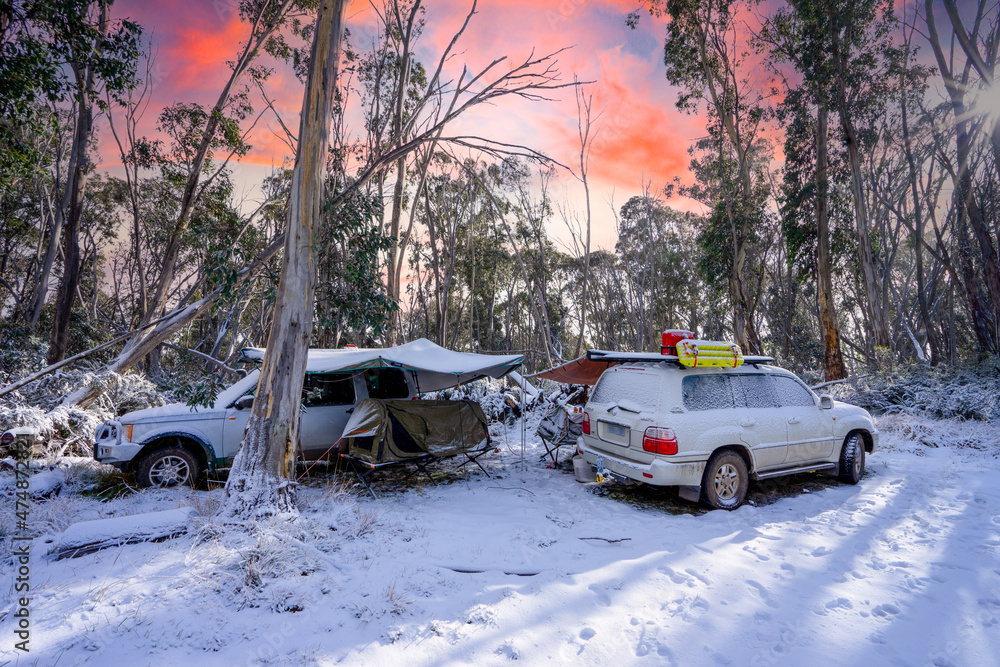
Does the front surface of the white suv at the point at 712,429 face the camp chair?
no

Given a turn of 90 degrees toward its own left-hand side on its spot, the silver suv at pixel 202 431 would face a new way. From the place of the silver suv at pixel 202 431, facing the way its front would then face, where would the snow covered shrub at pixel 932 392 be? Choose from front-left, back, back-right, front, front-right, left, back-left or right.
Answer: left

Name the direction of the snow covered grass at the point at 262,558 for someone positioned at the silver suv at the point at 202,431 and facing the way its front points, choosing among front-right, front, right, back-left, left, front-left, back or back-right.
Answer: left

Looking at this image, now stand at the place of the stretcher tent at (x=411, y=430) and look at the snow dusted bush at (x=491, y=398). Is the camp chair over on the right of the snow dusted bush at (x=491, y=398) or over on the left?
right

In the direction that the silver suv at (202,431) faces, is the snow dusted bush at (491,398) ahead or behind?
behind

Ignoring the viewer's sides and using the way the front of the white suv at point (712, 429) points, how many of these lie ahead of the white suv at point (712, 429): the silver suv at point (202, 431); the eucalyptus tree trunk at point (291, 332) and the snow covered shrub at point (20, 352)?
0

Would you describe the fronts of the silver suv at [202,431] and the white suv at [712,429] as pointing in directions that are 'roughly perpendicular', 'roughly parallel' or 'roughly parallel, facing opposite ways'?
roughly parallel, facing opposite ways

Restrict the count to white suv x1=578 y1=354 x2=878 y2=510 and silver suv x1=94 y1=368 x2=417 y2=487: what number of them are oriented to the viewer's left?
1

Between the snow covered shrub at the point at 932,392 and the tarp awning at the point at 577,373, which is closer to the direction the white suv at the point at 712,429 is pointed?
the snow covered shrub

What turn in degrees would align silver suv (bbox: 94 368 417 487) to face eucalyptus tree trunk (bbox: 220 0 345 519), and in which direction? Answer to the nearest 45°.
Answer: approximately 135° to its left

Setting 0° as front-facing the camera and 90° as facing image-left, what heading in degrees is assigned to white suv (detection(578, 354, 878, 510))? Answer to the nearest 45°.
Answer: approximately 225°

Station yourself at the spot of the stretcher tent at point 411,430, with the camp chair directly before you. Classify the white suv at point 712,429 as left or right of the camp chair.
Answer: right

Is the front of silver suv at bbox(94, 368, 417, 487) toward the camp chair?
no

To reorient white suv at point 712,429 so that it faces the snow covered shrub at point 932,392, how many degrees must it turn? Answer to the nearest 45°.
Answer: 0° — it already faces it

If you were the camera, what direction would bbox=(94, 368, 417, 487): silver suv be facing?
facing to the left of the viewer

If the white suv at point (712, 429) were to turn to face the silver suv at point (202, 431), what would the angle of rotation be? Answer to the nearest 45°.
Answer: approximately 135° to its left

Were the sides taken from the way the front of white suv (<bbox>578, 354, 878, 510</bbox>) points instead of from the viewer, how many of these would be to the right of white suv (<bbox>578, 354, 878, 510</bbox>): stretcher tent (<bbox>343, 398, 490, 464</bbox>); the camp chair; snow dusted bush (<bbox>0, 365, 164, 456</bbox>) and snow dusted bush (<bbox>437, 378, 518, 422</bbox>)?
0

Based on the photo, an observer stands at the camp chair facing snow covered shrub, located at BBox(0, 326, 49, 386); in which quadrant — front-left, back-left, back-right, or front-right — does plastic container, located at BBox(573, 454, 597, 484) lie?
back-left
